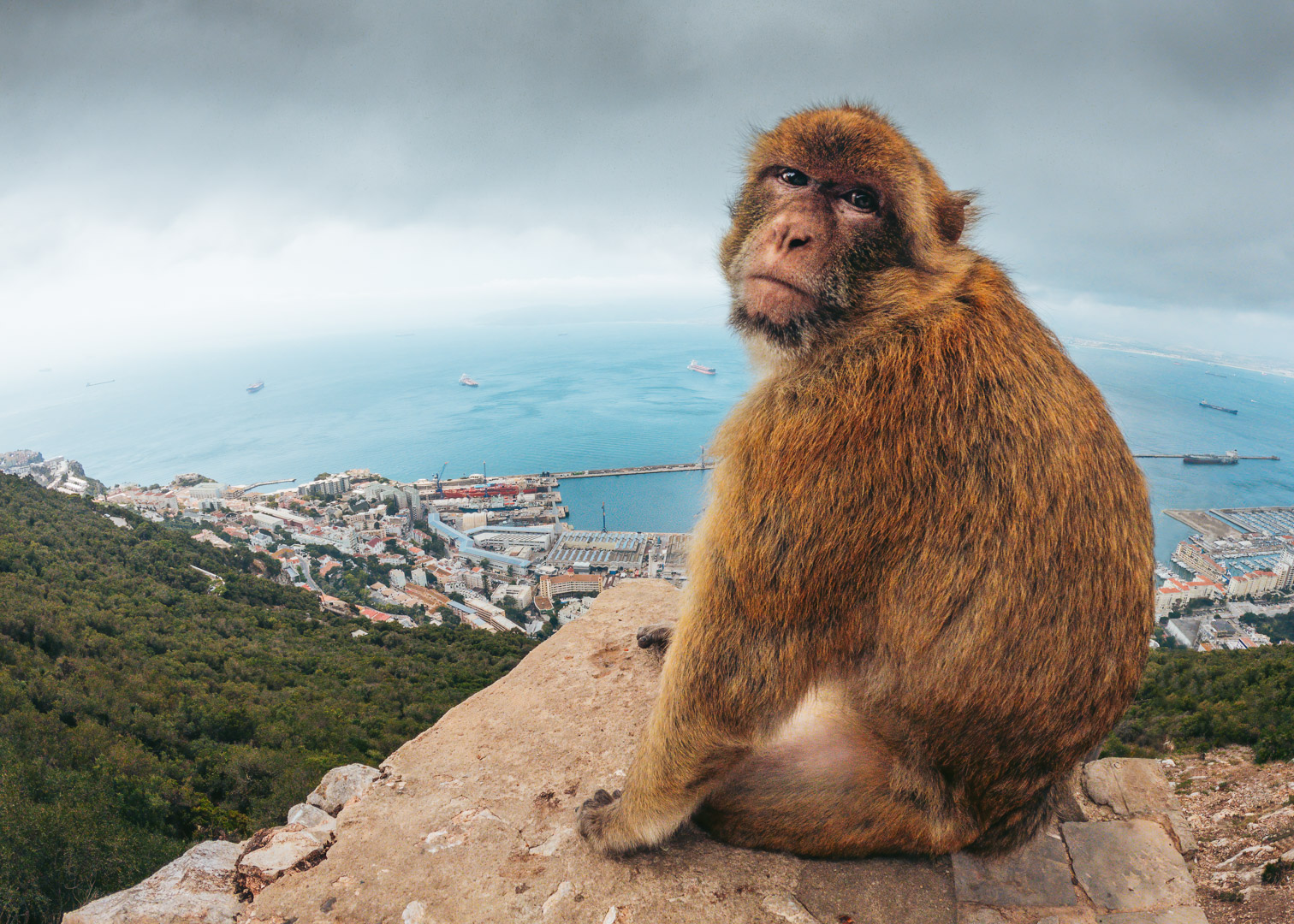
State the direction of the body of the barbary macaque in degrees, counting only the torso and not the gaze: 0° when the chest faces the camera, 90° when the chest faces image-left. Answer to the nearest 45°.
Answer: approximately 90°

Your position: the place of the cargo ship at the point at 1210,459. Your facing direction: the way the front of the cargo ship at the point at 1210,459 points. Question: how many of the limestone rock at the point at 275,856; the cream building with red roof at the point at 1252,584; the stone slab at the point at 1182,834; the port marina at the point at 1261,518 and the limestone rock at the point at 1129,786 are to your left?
5

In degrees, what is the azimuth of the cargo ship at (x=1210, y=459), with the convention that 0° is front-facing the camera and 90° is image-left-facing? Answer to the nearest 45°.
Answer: approximately 90°

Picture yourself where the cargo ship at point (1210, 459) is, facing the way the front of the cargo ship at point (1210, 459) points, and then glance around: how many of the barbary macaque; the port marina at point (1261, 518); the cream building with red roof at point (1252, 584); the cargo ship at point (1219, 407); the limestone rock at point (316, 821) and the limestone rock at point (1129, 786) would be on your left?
5

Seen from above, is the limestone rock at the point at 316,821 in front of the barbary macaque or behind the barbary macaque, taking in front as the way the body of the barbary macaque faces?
in front

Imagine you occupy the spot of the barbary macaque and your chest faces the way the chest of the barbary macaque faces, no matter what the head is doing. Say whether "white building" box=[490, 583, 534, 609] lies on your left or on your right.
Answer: on your right

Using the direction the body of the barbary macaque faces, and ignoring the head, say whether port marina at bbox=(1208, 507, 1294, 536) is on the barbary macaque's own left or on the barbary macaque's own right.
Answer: on the barbary macaque's own right
